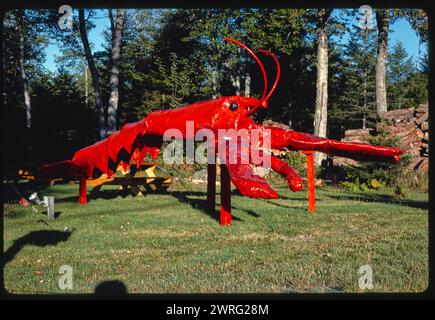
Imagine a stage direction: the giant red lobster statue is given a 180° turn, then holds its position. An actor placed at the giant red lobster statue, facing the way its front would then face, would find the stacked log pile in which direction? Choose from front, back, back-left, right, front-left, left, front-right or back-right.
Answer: back-right

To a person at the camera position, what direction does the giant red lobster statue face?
facing to the right of the viewer

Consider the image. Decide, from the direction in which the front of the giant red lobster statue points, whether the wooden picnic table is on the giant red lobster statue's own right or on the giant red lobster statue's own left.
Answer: on the giant red lobster statue's own left
